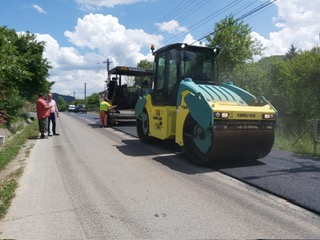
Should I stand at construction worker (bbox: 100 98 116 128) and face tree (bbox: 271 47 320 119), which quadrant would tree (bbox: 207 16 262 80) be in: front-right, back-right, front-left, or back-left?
front-left

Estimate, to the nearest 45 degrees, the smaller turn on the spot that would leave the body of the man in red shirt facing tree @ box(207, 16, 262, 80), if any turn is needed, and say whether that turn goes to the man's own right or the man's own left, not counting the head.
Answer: approximately 45° to the man's own left

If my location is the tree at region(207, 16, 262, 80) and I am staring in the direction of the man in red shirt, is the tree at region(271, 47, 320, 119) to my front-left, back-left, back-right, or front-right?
front-left

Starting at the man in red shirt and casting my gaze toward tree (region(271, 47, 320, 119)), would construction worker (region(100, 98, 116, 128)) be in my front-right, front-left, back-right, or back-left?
front-left

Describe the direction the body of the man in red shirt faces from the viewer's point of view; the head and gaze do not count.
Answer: to the viewer's right

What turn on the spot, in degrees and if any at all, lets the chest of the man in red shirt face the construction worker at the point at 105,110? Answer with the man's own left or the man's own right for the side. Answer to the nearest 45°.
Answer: approximately 45° to the man's own left

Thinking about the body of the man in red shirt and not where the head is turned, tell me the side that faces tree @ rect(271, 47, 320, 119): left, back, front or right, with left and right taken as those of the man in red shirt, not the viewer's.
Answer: front
